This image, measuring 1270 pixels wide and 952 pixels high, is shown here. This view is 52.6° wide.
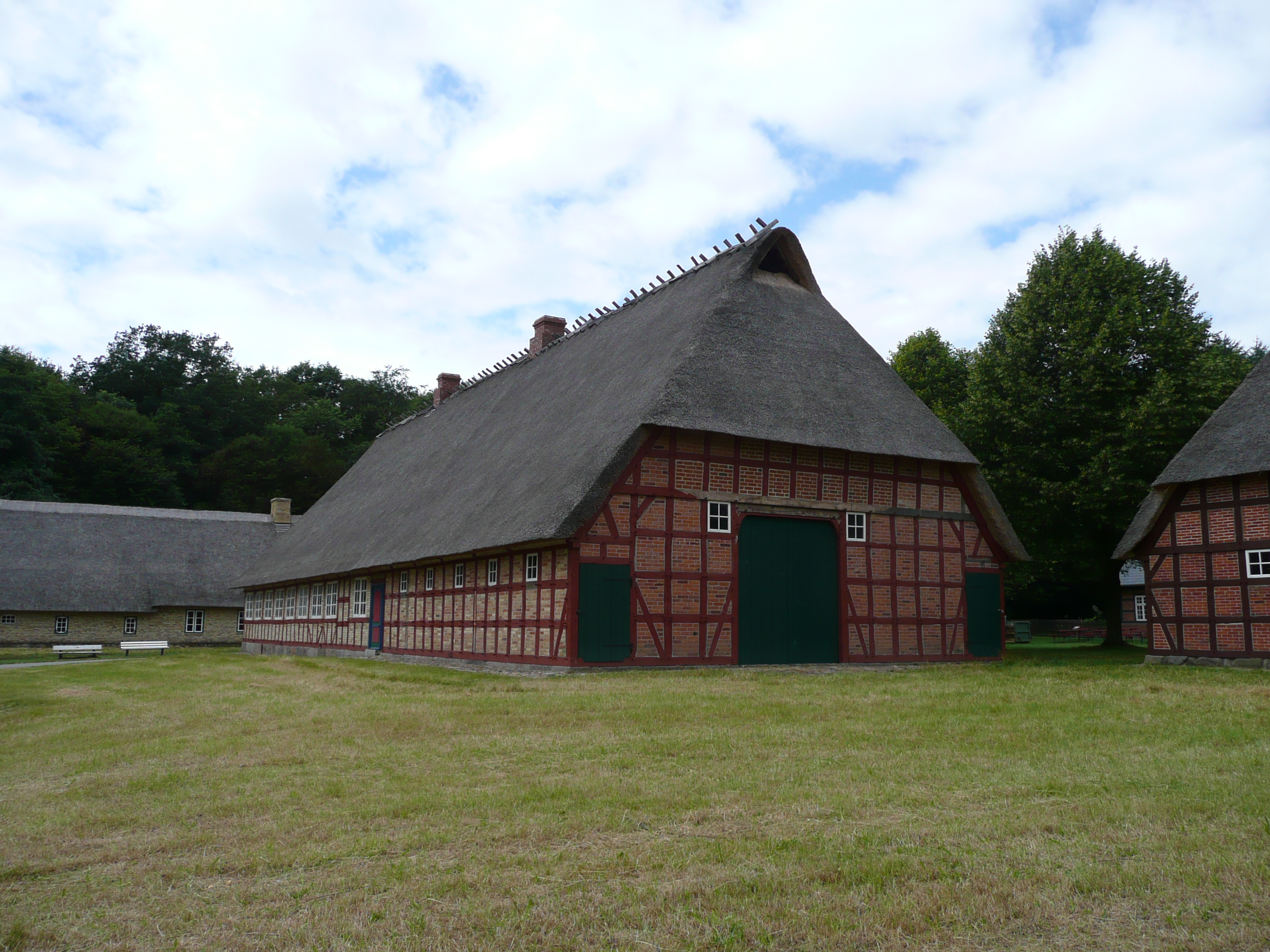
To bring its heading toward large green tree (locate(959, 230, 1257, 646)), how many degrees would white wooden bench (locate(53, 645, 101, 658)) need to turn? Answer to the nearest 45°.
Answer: approximately 45° to its left

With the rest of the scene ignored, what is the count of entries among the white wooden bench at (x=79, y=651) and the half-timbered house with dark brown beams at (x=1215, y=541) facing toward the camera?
2

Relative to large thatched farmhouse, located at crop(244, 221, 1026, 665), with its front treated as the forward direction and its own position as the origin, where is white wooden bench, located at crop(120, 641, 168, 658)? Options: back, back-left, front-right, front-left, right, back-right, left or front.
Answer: back

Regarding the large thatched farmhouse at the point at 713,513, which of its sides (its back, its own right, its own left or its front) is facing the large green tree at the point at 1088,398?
left

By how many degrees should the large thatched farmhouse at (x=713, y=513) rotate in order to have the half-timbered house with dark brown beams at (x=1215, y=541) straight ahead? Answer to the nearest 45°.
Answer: approximately 45° to its left

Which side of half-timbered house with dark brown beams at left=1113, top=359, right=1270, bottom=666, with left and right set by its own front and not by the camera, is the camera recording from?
front

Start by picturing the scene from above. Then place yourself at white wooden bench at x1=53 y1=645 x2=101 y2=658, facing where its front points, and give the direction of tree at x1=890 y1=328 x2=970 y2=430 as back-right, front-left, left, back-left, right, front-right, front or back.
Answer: left

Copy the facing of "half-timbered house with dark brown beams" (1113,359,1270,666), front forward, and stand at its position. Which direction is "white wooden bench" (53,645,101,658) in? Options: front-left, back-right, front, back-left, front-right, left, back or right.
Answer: right

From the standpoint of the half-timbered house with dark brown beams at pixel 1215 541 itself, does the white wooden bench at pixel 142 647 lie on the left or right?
on its right

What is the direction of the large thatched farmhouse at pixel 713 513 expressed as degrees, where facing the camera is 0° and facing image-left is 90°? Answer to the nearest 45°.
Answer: approximately 315°

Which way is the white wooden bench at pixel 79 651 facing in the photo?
toward the camera

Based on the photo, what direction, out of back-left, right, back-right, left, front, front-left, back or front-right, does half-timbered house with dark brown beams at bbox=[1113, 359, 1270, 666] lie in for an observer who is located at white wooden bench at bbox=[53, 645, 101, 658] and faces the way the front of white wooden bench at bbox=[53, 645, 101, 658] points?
front-left

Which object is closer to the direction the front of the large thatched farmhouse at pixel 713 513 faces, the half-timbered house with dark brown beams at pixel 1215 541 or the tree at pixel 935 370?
the half-timbered house with dark brown beams

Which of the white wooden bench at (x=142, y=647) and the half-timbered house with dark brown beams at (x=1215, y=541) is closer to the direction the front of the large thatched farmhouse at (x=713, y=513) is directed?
the half-timbered house with dark brown beams
